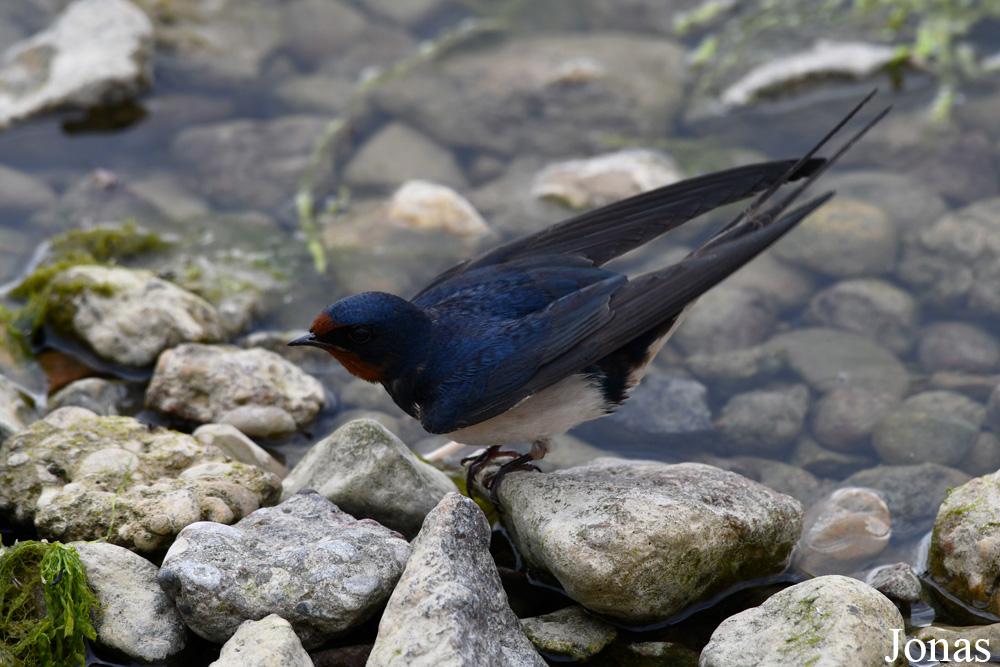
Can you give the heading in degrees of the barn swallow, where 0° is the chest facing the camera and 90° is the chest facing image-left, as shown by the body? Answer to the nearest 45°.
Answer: approximately 90°

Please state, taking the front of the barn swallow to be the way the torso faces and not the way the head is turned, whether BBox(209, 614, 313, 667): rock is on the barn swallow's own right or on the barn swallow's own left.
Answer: on the barn swallow's own left

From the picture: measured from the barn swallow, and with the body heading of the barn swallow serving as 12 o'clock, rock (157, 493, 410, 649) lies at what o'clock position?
The rock is roughly at 10 o'clock from the barn swallow.

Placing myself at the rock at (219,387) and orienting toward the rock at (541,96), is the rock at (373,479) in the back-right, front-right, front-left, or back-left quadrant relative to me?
back-right

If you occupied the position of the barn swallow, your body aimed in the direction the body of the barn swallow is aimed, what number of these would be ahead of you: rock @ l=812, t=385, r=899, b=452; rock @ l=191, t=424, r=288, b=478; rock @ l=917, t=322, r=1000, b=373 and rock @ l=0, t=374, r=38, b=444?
2

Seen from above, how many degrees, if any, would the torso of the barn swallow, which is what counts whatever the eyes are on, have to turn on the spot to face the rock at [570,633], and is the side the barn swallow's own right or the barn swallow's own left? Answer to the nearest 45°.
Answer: approximately 90° to the barn swallow's own left

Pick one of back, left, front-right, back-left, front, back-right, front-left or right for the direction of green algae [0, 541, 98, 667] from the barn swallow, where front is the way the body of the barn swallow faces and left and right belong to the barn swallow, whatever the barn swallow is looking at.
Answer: front-left

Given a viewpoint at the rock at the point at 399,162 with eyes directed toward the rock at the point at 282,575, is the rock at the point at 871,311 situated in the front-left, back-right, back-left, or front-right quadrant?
front-left

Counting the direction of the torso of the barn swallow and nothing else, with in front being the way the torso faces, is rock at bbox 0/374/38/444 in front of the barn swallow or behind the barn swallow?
in front

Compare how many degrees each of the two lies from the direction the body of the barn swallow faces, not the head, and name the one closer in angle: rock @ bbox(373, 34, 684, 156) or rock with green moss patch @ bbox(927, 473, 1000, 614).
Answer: the rock

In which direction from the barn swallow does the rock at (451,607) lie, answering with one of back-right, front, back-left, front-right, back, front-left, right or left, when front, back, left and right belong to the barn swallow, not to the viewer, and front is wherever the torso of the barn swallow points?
left

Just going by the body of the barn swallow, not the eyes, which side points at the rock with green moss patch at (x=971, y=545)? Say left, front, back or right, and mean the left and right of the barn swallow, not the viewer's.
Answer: back

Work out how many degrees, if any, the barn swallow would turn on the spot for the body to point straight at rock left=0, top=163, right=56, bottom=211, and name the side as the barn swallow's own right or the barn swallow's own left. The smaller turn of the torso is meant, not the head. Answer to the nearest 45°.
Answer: approximately 45° to the barn swallow's own right

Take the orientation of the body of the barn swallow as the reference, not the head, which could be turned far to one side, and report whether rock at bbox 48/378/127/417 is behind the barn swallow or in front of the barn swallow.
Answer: in front

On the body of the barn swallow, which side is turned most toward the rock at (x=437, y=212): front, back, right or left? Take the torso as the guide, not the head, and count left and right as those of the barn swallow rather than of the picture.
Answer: right

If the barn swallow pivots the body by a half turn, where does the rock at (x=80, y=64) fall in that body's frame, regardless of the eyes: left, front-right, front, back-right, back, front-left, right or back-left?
back-left
